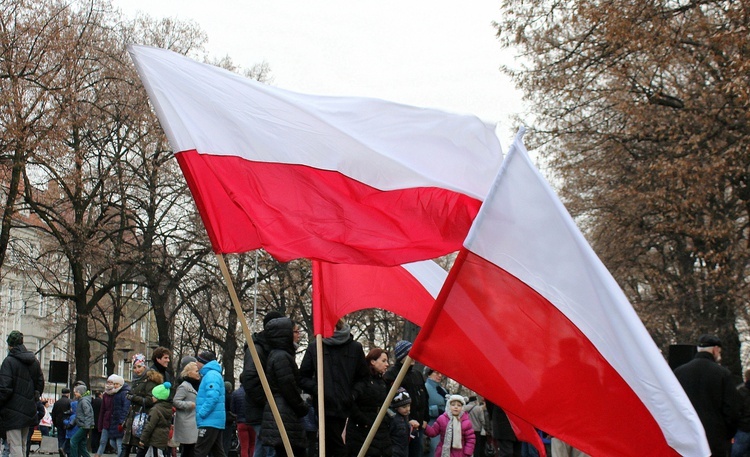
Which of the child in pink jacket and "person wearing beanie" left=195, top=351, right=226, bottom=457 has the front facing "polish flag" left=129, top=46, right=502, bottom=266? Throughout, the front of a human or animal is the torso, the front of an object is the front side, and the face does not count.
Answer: the child in pink jacket

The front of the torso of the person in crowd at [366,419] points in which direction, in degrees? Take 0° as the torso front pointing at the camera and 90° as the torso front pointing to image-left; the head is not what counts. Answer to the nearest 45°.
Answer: approximately 315°

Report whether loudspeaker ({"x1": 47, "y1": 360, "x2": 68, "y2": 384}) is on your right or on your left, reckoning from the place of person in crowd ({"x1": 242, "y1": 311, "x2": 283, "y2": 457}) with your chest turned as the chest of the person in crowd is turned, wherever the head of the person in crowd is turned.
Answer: on your left

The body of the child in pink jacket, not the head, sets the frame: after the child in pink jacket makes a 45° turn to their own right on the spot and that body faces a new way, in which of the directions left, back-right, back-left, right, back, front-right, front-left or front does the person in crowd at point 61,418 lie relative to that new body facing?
right

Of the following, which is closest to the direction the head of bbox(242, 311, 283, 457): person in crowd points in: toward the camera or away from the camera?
away from the camera

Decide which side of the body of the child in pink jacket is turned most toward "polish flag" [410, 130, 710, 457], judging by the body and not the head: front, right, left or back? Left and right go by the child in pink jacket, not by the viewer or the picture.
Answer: front
